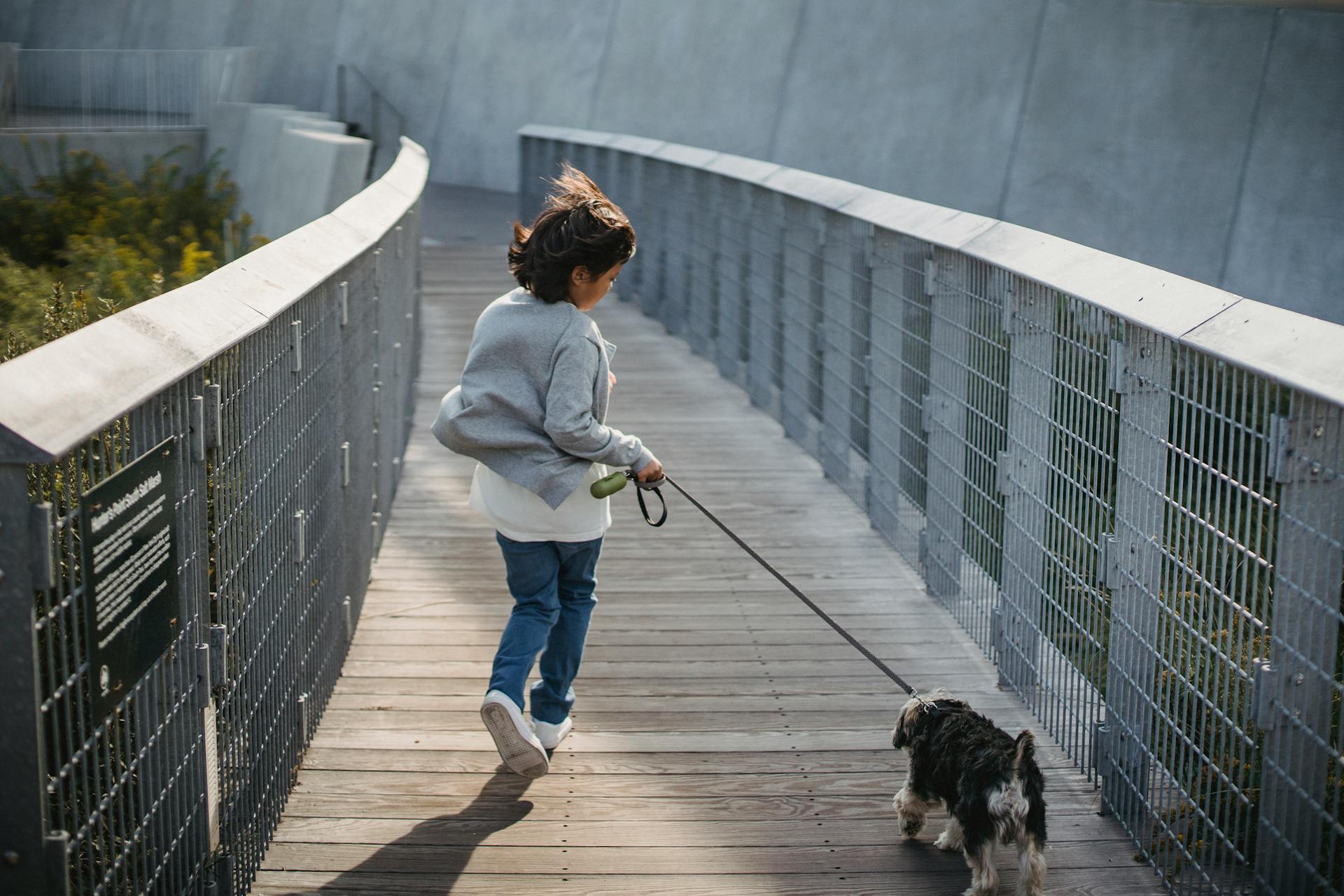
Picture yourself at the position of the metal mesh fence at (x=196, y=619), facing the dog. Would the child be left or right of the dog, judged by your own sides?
left

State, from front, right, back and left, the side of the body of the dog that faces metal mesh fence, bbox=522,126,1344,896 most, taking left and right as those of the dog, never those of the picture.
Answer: right

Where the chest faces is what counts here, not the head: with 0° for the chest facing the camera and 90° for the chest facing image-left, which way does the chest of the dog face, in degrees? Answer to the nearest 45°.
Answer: approximately 135°

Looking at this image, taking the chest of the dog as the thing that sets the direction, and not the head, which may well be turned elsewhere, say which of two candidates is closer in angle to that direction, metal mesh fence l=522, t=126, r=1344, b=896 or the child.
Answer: the child

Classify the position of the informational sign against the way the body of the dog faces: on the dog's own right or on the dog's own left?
on the dog's own left

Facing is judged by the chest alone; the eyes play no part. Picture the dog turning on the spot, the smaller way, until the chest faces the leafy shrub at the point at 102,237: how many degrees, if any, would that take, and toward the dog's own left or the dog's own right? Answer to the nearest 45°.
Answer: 0° — it already faces it
